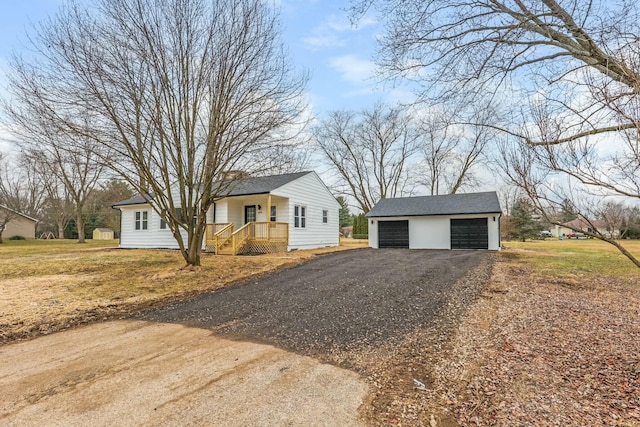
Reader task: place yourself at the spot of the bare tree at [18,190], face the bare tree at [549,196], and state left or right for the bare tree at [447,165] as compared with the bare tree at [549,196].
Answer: left

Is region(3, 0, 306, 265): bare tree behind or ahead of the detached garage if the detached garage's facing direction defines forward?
ahead

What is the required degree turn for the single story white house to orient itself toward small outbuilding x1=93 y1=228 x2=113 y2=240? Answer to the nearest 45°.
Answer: approximately 90° to its right

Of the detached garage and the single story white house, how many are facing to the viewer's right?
0

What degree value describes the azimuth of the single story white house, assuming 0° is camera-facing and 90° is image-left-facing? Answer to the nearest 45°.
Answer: approximately 45°

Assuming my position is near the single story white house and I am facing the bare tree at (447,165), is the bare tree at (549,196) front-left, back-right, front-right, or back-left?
back-right

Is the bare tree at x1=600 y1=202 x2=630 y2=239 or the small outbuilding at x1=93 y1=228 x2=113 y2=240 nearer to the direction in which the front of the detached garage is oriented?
the small outbuilding

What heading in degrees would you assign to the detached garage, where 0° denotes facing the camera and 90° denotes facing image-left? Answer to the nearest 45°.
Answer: approximately 0°
